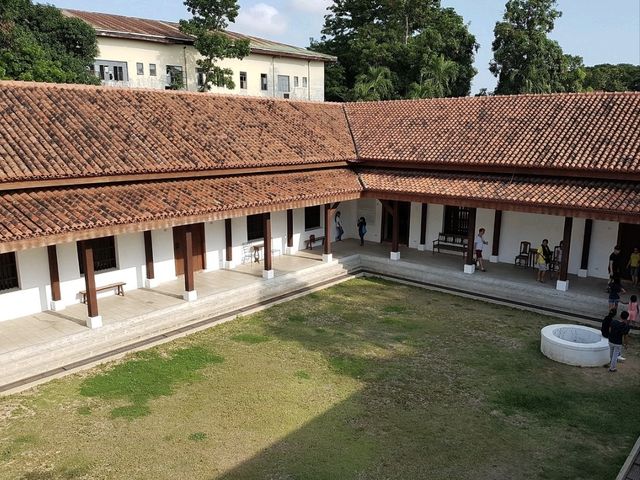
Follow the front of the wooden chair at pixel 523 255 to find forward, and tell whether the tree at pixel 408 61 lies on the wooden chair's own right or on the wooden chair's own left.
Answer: on the wooden chair's own right

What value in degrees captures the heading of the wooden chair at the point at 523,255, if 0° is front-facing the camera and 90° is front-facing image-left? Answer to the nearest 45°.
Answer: approximately 45°

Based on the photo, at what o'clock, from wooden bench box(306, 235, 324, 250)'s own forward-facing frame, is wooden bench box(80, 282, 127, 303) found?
wooden bench box(80, 282, 127, 303) is roughly at 3 o'clock from wooden bench box(306, 235, 324, 250).

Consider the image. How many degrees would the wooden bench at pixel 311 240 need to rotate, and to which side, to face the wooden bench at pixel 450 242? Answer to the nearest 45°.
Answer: approximately 45° to its left

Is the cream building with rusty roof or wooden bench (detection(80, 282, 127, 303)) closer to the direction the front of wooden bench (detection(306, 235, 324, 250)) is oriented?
the wooden bench

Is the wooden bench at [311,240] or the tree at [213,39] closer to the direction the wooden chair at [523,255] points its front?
the wooden bench

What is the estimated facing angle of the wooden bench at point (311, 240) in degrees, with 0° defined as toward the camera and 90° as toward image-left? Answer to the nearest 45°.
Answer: approximately 315°

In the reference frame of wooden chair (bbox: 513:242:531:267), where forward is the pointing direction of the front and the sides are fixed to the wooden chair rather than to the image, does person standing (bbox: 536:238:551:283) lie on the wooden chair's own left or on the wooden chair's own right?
on the wooden chair's own left

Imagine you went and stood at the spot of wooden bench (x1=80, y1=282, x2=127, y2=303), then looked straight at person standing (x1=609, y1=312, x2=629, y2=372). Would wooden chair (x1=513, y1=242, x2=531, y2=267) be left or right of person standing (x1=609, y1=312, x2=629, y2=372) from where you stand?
left

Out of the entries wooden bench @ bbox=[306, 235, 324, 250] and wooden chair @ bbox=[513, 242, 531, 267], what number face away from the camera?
0

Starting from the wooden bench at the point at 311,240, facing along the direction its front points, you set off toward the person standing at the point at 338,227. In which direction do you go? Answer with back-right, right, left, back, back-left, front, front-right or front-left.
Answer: left

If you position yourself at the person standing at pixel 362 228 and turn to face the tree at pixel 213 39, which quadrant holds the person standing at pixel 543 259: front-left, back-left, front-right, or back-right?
back-right

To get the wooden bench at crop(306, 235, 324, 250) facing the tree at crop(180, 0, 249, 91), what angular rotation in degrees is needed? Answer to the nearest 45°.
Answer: approximately 135° to its left
